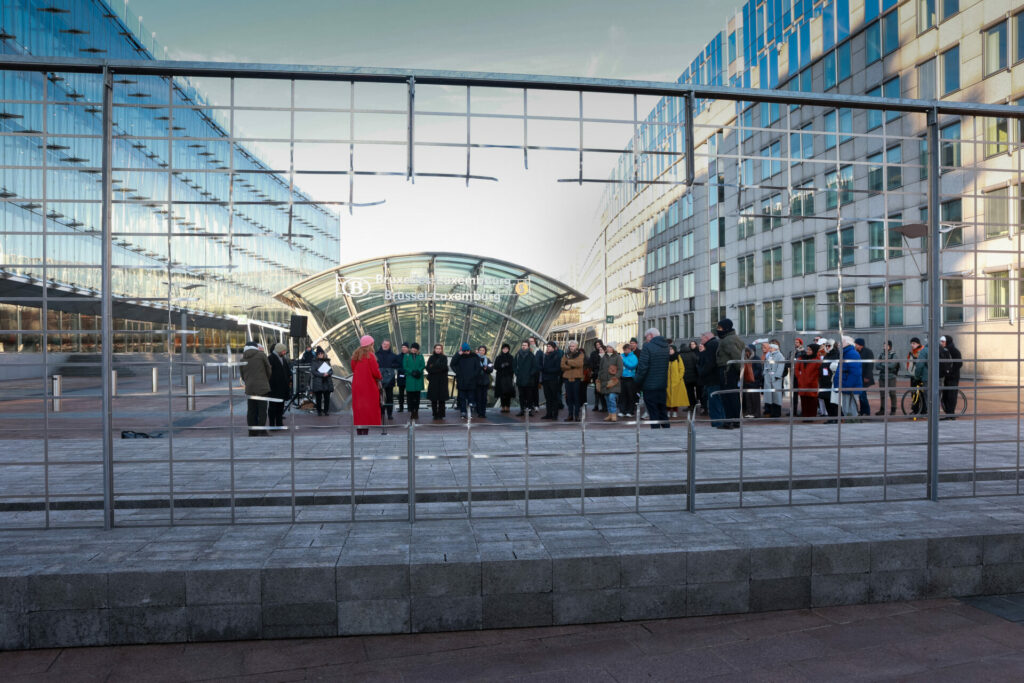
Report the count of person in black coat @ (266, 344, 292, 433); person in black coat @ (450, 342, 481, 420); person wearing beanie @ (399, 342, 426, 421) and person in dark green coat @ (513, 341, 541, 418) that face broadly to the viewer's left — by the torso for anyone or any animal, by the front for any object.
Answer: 0

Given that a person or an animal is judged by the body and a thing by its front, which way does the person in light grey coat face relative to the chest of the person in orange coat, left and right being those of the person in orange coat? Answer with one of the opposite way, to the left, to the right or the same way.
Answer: the same way

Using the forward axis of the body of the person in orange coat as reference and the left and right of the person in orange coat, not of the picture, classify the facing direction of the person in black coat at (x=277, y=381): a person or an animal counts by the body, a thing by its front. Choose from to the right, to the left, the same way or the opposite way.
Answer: the opposite way

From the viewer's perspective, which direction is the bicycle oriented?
to the viewer's left

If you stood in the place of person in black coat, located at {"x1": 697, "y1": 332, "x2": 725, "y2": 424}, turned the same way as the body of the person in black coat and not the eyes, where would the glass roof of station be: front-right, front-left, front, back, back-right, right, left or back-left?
front-right

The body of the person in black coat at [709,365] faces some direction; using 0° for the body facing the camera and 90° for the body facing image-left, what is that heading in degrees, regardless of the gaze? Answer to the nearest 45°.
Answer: approximately 90°

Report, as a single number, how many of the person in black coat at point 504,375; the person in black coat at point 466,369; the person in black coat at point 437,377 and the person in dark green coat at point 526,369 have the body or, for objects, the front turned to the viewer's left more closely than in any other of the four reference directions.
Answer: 0

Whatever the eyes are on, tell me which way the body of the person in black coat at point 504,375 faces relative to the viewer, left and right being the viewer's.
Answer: facing the viewer

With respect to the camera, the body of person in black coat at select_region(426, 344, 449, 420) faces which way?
toward the camera

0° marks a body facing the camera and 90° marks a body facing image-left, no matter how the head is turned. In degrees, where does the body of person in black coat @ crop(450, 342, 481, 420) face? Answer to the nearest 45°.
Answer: approximately 0°

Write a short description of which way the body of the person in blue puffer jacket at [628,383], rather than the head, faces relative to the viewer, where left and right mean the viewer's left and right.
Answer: facing the viewer and to the left of the viewer

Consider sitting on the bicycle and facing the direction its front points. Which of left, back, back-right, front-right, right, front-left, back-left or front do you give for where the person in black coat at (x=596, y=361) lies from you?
front

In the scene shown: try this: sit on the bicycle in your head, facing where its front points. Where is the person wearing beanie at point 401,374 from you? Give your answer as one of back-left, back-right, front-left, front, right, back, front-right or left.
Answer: front

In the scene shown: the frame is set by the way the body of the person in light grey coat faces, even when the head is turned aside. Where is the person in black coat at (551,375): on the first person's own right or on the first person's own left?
on the first person's own right

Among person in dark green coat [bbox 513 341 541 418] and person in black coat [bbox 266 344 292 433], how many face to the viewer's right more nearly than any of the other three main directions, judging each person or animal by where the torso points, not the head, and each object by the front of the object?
1

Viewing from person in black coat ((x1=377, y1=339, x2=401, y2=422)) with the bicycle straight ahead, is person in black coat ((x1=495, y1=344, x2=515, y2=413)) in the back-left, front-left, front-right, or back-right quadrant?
front-left
